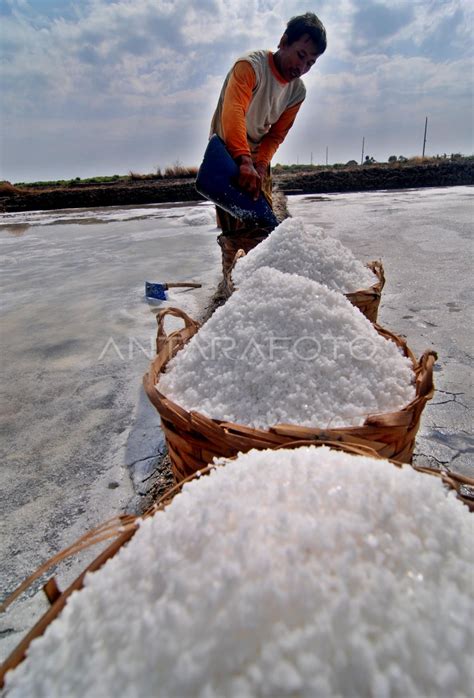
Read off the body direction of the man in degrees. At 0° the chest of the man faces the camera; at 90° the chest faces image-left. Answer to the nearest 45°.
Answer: approximately 315°

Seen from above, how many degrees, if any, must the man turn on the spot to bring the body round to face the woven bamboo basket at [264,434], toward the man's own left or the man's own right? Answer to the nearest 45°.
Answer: approximately 45° to the man's own right

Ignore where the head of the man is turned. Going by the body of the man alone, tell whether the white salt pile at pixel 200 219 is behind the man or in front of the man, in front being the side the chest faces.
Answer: behind

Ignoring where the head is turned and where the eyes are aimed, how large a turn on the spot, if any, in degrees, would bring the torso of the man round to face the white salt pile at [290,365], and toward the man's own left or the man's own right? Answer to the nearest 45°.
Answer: approximately 45° to the man's own right

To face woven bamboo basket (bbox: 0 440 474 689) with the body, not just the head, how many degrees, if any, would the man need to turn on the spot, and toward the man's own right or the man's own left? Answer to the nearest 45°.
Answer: approximately 45° to the man's own right
